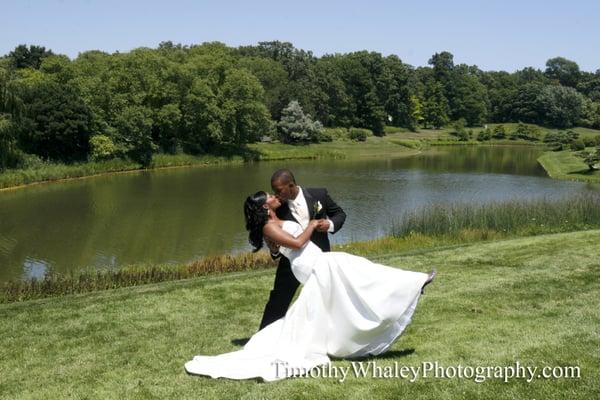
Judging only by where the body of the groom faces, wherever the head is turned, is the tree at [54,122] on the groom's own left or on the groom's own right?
on the groom's own right

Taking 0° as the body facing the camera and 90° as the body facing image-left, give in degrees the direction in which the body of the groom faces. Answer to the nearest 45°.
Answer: approximately 45°
